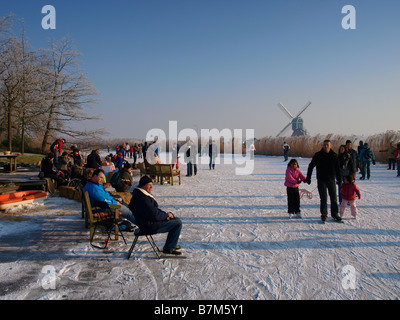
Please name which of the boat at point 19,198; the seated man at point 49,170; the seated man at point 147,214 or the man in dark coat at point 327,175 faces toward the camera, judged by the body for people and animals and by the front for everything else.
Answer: the man in dark coat

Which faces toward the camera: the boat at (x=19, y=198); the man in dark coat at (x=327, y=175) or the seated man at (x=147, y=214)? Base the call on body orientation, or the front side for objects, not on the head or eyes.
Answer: the man in dark coat

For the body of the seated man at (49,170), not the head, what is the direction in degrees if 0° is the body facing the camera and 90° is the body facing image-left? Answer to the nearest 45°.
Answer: approximately 270°

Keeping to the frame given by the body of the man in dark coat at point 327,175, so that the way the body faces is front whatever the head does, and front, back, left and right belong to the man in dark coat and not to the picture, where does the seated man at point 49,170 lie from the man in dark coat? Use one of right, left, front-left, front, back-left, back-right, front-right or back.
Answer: right

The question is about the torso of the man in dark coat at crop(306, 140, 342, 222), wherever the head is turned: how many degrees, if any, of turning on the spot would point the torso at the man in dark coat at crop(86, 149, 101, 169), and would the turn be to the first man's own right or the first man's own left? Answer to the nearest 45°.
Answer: approximately 90° to the first man's own right

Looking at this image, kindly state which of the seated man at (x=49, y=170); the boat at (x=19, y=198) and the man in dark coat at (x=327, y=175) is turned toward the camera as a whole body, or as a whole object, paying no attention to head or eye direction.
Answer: the man in dark coat

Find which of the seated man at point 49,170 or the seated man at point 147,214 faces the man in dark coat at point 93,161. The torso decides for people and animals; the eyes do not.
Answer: the seated man at point 49,170

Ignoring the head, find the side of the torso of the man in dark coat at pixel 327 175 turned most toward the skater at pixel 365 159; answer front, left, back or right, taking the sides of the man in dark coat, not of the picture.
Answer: back

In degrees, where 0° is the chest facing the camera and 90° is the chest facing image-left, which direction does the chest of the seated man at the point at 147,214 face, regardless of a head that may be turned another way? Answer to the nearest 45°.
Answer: approximately 270°
